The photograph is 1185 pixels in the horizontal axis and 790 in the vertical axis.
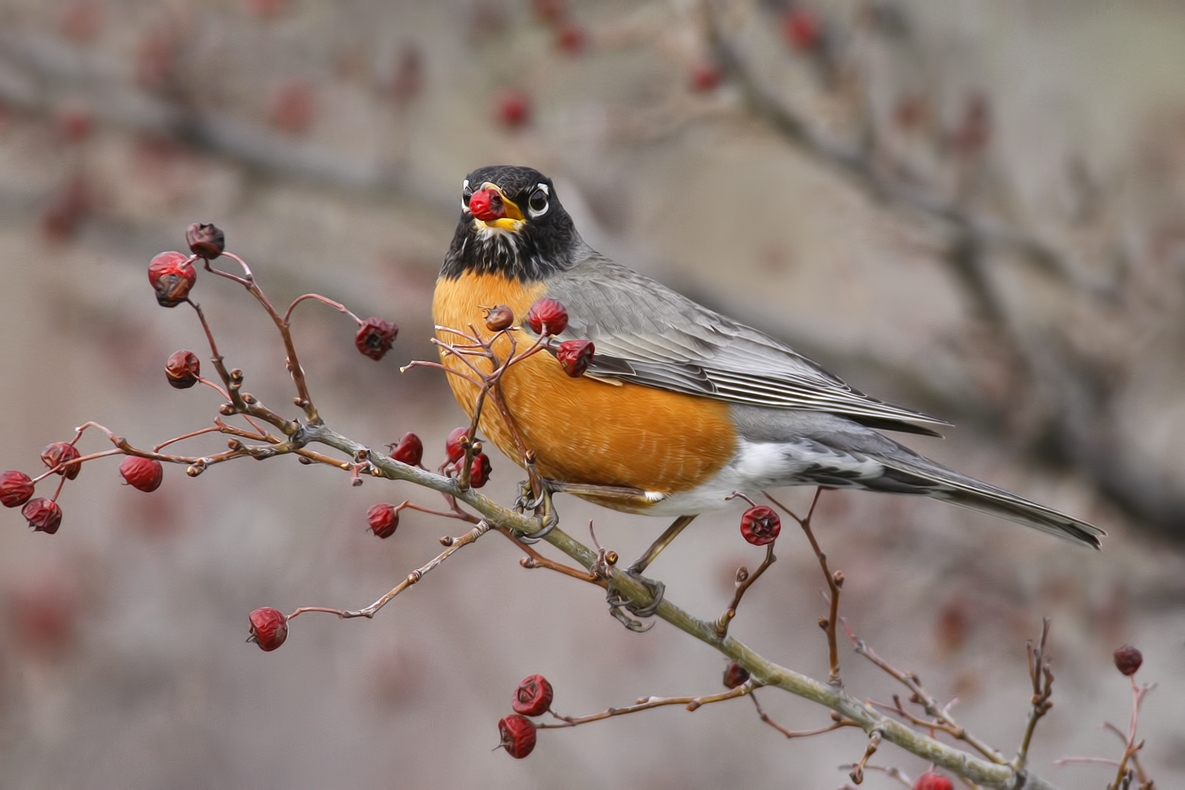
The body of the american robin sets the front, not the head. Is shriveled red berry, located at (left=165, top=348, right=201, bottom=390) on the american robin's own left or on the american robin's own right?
on the american robin's own right

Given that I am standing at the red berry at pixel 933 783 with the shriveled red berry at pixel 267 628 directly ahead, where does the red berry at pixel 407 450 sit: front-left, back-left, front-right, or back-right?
front-right

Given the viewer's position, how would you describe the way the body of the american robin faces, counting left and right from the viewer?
facing to the left of the viewer

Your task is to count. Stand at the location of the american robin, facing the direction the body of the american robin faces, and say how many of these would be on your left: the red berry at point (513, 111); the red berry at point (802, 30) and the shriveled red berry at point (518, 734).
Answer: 0
